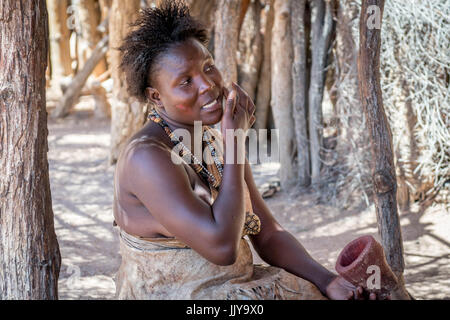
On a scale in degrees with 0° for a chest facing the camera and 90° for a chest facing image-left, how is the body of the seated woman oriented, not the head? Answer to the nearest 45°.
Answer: approximately 315°

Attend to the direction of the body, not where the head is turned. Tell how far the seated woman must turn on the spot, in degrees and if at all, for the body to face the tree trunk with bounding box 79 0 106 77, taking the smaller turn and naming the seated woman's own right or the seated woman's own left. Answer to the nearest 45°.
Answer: approximately 135° to the seated woman's own left

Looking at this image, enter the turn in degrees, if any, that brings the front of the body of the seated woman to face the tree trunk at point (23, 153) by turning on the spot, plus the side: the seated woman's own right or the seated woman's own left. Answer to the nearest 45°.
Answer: approximately 135° to the seated woman's own right

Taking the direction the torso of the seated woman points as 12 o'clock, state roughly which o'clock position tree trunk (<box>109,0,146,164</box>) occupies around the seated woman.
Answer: The tree trunk is roughly at 7 o'clock from the seated woman.

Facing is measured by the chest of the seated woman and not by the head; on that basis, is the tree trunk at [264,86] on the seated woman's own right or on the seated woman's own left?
on the seated woman's own left

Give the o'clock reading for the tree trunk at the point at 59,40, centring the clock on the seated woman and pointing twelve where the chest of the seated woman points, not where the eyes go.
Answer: The tree trunk is roughly at 7 o'clock from the seated woman.
